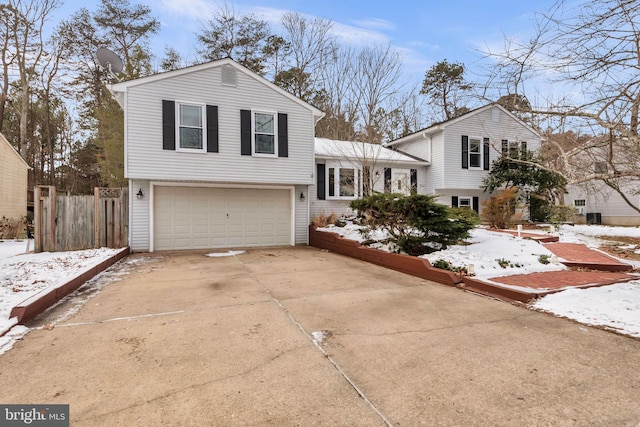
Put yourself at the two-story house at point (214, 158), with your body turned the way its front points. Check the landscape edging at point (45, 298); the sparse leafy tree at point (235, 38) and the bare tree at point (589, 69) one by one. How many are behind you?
1

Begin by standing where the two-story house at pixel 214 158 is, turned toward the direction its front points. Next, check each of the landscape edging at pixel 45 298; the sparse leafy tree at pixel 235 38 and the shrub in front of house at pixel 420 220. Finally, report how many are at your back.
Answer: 1

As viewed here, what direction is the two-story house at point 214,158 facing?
toward the camera

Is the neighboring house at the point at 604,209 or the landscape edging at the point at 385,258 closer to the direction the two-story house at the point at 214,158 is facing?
the landscape edging

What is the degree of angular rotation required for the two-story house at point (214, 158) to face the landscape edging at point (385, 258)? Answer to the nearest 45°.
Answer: approximately 45° to its left

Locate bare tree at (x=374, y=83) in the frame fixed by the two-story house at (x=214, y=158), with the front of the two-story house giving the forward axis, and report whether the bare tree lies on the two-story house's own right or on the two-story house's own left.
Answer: on the two-story house's own left

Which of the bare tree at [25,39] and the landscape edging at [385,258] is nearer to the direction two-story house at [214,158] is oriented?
the landscape edging
